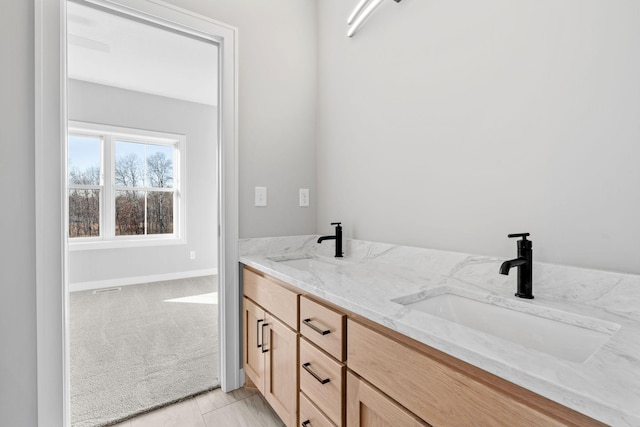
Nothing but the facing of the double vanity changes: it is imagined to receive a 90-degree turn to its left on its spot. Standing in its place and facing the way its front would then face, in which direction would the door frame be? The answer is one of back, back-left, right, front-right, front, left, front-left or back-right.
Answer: back-right

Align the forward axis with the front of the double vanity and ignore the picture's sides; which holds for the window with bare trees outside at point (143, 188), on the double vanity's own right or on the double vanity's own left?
on the double vanity's own right

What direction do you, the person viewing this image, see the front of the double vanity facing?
facing the viewer and to the left of the viewer

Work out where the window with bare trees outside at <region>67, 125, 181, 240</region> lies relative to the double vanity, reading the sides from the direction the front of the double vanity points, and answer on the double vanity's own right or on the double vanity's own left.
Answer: on the double vanity's own right
